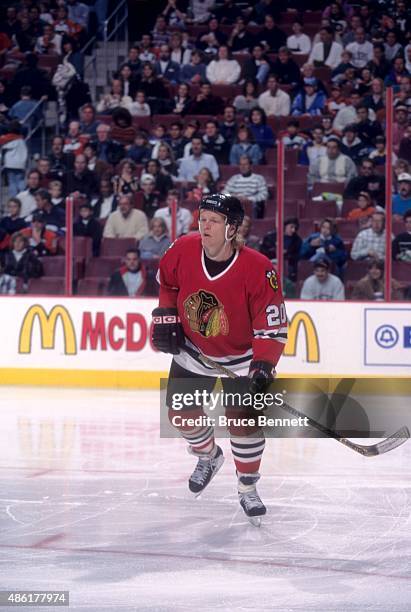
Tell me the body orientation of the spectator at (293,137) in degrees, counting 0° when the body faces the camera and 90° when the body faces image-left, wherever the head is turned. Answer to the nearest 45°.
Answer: approximately 0°

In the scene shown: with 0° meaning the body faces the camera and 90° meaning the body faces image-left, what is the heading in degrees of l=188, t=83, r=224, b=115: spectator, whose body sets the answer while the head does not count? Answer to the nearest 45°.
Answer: approximately 0°
